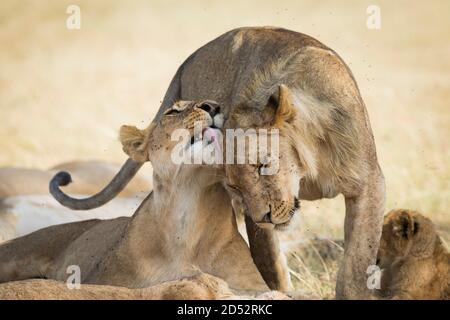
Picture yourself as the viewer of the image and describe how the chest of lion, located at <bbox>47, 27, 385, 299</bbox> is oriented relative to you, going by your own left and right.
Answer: facing the viewer and to the right of the viewer

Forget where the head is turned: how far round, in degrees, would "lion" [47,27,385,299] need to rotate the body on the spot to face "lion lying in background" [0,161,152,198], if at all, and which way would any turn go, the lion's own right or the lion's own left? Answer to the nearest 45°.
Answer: approximately 180°

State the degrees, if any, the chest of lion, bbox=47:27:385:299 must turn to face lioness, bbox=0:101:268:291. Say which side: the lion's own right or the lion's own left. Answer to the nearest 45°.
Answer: approximately 135° to the lion's own right

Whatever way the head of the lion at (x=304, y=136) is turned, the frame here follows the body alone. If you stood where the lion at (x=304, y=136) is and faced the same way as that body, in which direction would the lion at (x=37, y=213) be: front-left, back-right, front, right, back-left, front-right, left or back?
back

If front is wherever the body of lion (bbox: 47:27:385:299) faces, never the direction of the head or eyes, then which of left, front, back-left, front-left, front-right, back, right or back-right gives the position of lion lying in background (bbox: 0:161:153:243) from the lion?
back

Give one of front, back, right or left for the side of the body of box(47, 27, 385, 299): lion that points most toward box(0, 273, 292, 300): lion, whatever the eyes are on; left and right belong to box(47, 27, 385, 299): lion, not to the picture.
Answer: right
